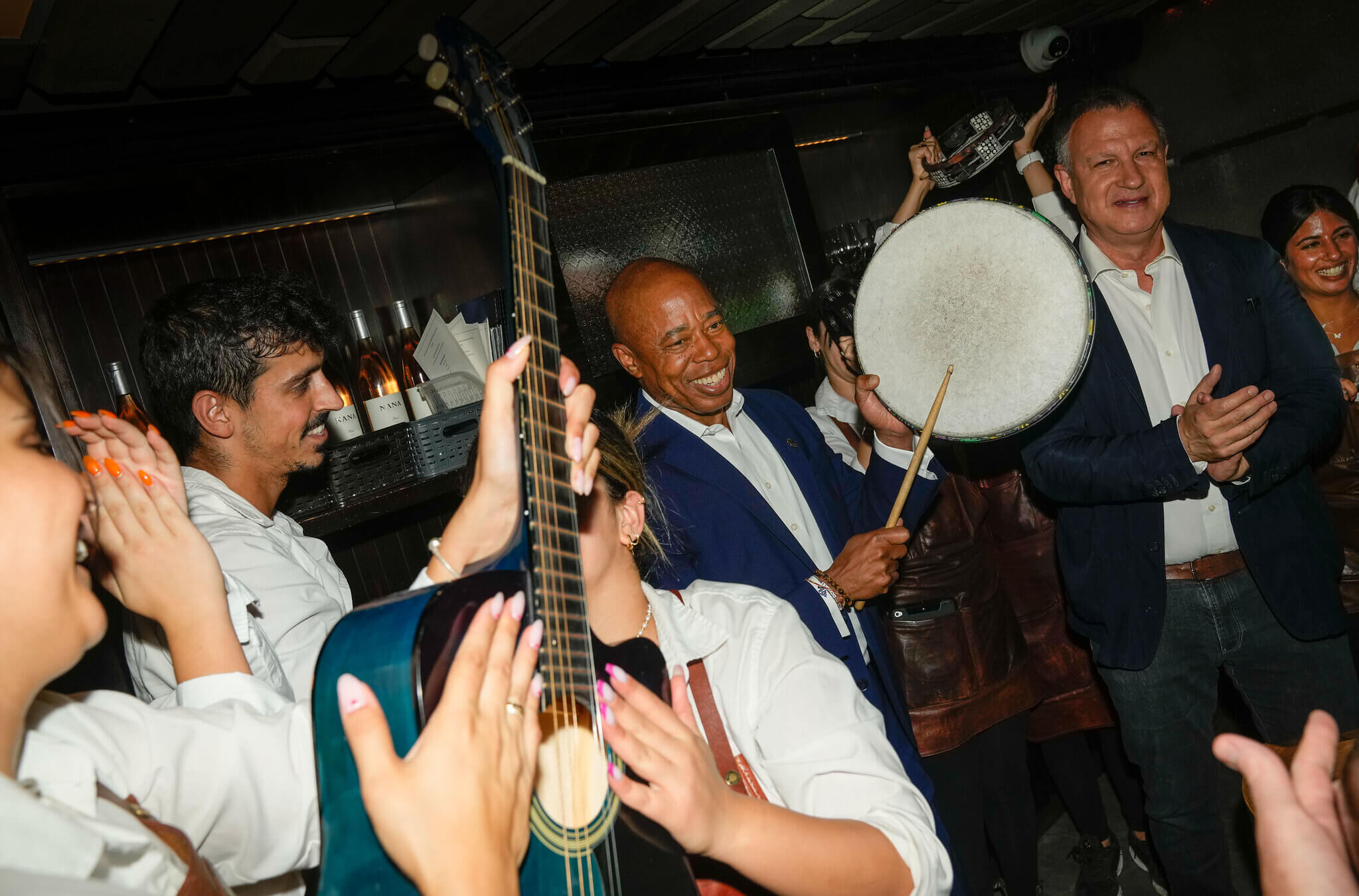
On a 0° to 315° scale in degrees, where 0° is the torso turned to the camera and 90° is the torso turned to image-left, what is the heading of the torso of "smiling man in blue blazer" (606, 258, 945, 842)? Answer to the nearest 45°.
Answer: approximately 315°

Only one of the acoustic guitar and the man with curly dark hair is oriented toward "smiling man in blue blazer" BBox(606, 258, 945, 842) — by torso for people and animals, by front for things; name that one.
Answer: the man with curly dark hair

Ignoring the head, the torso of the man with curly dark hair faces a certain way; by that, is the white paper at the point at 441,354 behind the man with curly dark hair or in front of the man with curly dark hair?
in front

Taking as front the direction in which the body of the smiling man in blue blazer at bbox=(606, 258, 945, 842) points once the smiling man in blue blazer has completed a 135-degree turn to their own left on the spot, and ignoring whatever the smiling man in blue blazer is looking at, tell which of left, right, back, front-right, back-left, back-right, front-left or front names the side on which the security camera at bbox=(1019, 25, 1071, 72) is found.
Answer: front-right

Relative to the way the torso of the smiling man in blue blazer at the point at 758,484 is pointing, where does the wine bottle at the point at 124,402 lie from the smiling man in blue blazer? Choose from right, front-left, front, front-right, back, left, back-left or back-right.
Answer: back-right

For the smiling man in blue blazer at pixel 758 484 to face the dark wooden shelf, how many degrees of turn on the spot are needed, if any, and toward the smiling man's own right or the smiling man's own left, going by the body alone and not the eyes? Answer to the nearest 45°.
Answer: approximately 135° to the smiling man's own right

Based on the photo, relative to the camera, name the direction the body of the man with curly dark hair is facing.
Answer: to the viewer's right

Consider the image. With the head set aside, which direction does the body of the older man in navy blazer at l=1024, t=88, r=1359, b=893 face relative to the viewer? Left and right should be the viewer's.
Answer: facing the viewer

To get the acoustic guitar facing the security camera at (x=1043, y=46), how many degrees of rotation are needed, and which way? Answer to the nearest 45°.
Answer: approximately 90° to its left

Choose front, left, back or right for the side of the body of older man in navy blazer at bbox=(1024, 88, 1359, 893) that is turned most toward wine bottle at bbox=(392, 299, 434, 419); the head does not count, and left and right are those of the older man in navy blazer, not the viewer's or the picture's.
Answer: right

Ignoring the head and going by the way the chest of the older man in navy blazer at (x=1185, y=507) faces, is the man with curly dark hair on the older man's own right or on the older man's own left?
on the older man's own right

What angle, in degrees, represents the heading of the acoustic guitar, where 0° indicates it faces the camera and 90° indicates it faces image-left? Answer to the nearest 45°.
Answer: approximately 315°

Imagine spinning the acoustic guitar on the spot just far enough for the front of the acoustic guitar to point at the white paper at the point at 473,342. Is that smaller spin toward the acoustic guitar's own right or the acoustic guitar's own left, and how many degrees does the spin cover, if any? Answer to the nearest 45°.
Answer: approximately 135° to the acoustic guitar's own left

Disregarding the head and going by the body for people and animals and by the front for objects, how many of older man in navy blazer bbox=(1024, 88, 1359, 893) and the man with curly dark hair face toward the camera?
1
